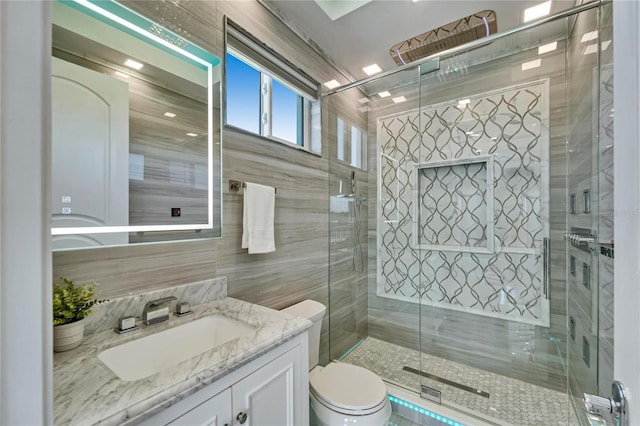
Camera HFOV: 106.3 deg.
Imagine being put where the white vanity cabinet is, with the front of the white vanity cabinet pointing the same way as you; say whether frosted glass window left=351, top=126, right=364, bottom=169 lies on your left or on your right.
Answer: on your left

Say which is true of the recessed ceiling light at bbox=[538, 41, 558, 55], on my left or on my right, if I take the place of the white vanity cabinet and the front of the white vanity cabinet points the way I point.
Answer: on my left

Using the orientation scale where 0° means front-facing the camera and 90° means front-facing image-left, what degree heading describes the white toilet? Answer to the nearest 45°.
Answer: approximately 315°

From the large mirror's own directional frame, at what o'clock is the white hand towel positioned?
The white hand towel is roughly at 10 o'clock from the large mirror.

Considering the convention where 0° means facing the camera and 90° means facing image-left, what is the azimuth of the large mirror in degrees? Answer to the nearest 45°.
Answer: approximately 315°
